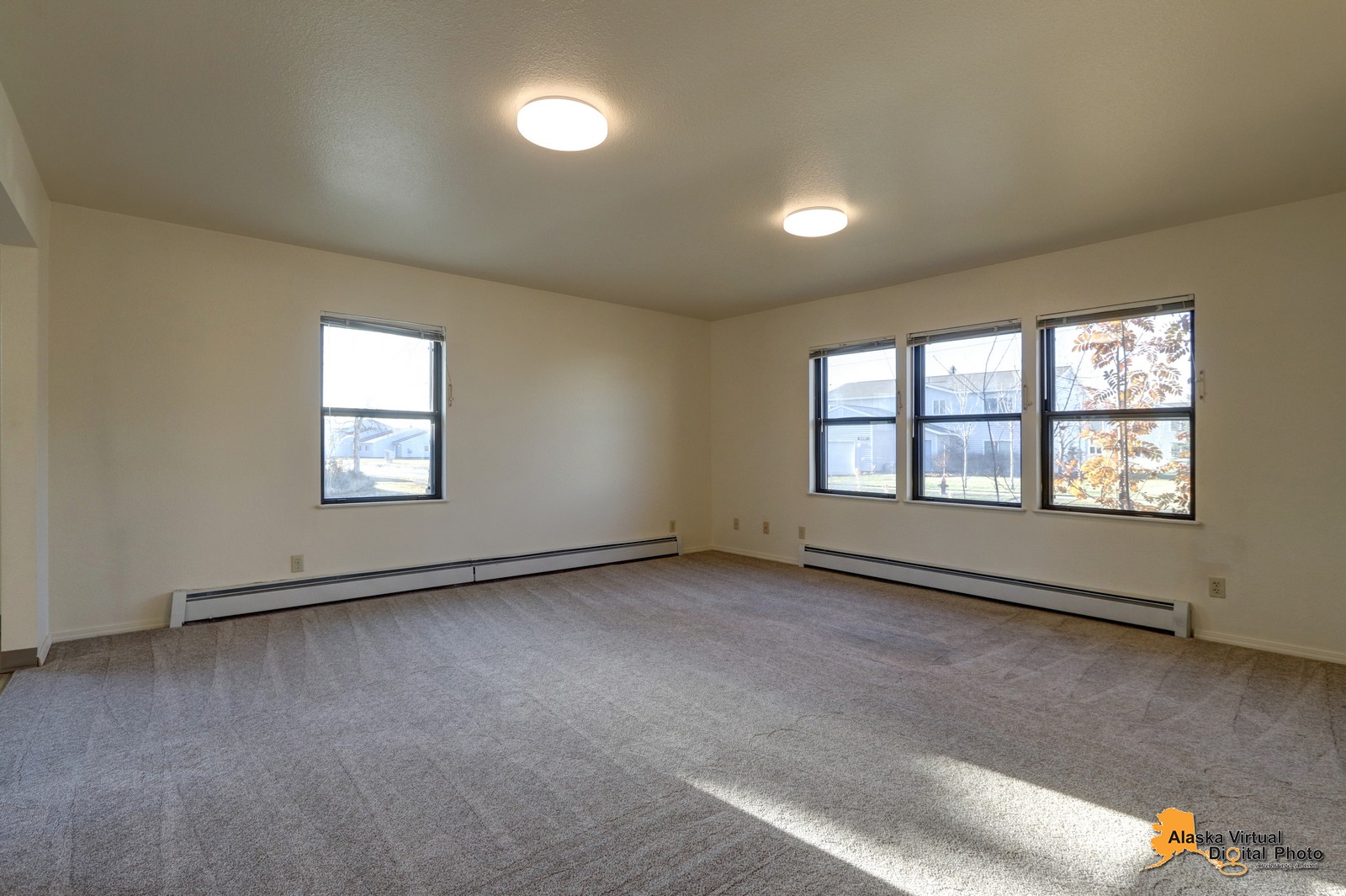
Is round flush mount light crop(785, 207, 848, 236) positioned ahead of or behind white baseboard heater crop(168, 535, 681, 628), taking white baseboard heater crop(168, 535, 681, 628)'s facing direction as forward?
ahead

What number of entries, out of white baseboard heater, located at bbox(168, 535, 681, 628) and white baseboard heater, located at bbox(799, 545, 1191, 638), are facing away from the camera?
0

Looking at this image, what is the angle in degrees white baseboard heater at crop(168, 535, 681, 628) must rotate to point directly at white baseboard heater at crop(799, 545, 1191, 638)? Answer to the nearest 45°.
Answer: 0° — it already faces it

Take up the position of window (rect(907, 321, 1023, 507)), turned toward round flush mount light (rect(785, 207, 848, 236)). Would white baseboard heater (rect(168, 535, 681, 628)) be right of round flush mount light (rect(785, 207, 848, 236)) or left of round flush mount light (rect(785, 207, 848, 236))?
right

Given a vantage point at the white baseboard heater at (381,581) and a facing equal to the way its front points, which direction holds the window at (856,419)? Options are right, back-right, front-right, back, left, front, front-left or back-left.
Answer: front-left

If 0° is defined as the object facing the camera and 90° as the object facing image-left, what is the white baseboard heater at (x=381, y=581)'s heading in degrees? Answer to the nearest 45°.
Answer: approximately 315°

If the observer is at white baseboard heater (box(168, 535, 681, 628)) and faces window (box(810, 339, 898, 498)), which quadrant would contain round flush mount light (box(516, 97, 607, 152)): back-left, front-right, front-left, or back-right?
front-right

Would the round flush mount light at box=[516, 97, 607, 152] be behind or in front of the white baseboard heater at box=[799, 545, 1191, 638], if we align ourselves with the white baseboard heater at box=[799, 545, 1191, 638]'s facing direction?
in front

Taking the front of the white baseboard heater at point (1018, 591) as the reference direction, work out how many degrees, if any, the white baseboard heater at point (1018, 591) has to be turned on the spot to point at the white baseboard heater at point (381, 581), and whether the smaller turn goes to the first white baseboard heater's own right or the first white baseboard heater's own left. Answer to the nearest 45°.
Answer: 0° — it already faces it

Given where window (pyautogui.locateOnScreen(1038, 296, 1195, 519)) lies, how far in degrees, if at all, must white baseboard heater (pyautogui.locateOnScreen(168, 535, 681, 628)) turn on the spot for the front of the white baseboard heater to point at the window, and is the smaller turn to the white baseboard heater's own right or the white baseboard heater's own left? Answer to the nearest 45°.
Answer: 0° — it already faces it

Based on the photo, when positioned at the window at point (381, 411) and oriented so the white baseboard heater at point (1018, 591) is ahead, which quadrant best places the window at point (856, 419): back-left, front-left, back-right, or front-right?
front-left

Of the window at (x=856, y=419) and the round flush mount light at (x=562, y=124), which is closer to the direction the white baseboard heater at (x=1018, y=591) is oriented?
the round flush mount light
